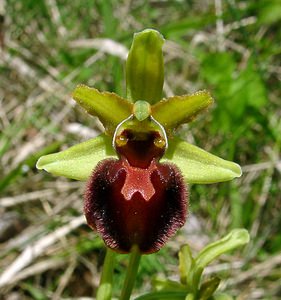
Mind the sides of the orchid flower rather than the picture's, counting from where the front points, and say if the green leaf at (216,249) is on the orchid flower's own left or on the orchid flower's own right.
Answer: on the orchid flower's own left

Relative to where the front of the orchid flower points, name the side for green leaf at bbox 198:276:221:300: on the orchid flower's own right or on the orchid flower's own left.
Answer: on the orchid flower's own left

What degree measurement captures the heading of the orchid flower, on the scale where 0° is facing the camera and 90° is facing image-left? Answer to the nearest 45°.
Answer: approximately 0°
